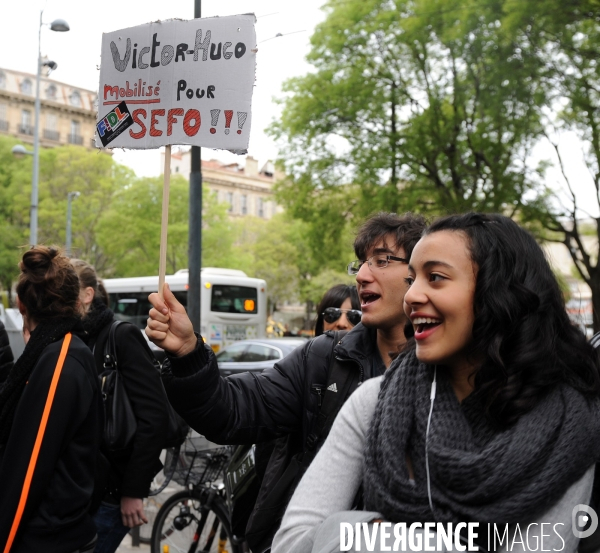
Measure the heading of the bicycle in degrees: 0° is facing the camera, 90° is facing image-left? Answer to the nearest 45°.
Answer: approximately 45°

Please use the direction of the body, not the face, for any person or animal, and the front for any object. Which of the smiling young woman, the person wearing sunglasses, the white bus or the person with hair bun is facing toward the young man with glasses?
the person wearing sunglasses

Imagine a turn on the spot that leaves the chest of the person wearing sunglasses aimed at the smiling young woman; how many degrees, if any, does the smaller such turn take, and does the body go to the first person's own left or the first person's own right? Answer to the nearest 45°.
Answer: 0° — they already face them

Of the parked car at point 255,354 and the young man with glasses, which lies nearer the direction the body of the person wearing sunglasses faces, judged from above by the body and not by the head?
the young man with glasses

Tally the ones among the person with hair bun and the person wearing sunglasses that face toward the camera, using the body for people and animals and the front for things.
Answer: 1

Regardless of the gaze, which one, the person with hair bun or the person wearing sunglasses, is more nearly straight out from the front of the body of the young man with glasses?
the person with hair bun

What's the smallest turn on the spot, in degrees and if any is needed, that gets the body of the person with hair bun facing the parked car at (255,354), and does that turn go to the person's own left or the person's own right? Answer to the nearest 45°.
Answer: approximately 45° to the person's own right

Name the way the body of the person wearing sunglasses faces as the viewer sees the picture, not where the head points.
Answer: toward the camera

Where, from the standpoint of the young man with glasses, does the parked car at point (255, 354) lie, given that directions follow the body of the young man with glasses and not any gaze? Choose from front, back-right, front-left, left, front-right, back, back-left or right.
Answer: back-right

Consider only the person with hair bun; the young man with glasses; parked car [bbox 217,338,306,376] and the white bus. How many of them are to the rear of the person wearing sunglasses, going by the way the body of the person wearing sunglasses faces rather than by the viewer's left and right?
2

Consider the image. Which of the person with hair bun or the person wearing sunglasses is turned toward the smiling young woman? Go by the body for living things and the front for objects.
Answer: the person wearing sunglasses

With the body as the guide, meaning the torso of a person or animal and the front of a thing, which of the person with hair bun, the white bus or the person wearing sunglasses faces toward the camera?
the person wearing sunglasses
